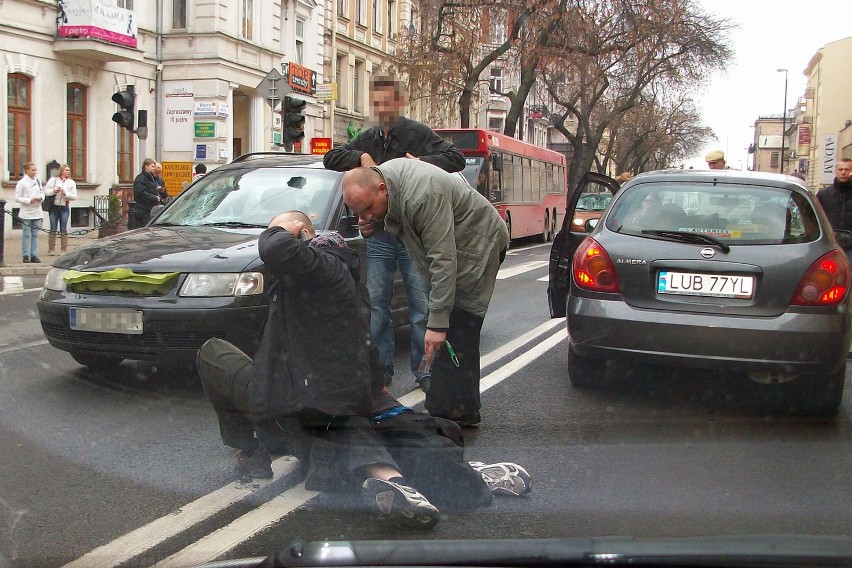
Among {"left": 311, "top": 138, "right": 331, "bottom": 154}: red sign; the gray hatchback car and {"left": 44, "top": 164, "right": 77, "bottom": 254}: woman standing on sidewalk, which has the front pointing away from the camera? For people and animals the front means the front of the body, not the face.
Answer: the gray hatchback car

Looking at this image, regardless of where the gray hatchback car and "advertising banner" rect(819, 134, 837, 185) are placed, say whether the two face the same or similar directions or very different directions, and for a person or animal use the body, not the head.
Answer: very different directions

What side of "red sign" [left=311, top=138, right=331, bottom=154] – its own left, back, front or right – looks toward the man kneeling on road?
front

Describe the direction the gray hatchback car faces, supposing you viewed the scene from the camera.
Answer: facing away from the viewer

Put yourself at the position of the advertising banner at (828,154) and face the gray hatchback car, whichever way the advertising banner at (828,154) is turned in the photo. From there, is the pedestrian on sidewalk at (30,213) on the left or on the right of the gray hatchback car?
right

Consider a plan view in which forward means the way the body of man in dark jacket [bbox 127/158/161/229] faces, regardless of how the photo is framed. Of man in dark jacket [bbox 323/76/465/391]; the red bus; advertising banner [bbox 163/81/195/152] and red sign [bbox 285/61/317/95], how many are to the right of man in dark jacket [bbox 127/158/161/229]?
1

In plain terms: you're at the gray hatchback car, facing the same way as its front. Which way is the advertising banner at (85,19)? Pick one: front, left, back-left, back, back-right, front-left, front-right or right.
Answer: front-left

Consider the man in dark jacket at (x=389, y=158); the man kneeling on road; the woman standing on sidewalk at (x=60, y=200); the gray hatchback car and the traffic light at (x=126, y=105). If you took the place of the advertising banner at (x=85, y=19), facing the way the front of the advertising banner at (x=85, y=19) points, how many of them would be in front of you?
5

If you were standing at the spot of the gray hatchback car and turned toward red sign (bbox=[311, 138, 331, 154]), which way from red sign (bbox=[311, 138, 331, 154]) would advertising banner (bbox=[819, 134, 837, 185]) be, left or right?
right
